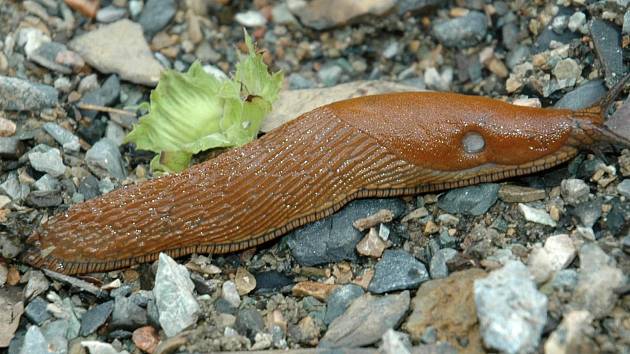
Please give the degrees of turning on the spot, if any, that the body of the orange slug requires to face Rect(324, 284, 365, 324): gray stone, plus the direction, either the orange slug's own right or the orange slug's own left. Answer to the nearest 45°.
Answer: approximately 90° to the orange slug's own right

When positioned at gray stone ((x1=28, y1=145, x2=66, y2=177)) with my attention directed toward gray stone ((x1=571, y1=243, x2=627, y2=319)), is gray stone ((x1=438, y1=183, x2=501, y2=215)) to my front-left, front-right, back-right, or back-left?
front-left

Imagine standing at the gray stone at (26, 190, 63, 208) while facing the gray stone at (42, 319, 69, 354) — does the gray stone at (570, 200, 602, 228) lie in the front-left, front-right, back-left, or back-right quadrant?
front-left

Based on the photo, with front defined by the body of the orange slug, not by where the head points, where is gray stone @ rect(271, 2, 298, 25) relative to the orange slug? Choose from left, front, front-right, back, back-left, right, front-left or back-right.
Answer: left

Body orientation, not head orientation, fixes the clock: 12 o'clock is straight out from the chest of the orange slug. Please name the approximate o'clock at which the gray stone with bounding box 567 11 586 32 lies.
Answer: The gray stone is roughly at 11 o'clock from the orange slug.

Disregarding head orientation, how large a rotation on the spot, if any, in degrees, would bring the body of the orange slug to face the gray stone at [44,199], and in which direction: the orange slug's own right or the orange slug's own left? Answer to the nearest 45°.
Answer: approximately 180°

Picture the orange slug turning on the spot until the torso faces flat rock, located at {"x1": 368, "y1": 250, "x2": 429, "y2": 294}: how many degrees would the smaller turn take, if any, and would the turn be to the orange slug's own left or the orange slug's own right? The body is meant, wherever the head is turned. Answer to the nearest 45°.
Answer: approximately 45° to the orange slug's own right

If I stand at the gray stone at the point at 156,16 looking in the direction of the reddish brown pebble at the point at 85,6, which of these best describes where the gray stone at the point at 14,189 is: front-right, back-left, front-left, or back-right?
front-left

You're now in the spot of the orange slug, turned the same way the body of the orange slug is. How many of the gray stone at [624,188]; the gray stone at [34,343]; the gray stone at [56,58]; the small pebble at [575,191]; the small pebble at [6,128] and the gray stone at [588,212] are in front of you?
3

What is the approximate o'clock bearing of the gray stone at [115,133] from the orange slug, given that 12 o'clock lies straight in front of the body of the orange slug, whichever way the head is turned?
The gray stone is roughly at 7 o'clock from the orange slug.

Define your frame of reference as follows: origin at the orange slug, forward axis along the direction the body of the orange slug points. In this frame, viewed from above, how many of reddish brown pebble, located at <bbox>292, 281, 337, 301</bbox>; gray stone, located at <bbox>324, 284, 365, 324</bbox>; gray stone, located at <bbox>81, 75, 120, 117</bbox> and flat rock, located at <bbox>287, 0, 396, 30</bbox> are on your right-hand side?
2

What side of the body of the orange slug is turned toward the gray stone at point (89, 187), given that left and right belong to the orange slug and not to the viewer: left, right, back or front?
back

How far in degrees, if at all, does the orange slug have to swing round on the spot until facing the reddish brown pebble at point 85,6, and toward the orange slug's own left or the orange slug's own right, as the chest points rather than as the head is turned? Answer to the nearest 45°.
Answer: approximately 135° to the orange slug's own left

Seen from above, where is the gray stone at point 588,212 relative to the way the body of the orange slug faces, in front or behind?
in front

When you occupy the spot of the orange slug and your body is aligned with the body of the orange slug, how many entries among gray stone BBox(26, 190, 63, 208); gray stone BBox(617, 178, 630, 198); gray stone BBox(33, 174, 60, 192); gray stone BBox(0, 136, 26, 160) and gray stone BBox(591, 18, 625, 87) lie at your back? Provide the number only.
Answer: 3

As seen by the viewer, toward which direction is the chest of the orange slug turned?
to the viewer's right

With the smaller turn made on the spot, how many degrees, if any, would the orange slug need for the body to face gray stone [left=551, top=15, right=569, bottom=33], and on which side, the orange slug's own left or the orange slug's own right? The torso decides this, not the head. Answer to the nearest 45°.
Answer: approximately 45° to the orange slug's own left

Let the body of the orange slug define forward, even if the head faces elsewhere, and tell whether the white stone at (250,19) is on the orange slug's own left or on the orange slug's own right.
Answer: on the orange slug's own left
